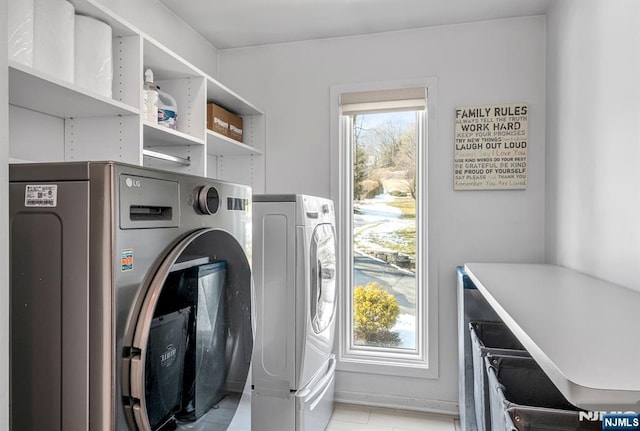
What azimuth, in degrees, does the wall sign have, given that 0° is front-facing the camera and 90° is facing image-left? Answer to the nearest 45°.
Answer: approximately 0°

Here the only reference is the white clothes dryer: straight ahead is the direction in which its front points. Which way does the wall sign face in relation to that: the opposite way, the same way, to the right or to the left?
to the right

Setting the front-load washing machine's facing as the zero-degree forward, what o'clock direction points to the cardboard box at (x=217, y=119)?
The cardboard box is roughly at 8 o'clock from the front-load washing machine.

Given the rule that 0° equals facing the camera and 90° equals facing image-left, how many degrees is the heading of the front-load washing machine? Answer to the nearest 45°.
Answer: approximately 315°

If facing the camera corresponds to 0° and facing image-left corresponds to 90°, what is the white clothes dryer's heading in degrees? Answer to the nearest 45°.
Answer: approximately 315°
